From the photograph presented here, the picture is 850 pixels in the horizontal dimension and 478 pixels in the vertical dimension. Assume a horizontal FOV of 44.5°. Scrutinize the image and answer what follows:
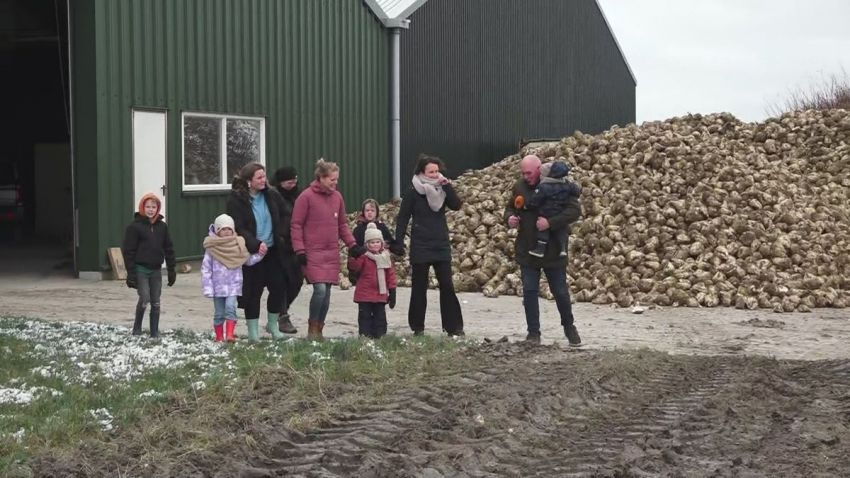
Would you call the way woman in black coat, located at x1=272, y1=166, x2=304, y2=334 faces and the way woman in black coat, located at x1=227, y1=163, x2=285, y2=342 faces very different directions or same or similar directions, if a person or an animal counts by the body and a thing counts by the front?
same or similar directions

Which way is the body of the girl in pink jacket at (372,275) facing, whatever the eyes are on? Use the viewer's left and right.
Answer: facing the viewer

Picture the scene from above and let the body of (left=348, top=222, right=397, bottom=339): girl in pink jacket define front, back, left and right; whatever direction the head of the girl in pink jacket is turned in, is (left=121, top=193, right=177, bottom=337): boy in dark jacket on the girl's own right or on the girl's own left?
on the girl's own right

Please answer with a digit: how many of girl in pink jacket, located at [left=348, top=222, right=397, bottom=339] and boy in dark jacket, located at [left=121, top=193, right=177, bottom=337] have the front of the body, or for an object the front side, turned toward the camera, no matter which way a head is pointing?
2

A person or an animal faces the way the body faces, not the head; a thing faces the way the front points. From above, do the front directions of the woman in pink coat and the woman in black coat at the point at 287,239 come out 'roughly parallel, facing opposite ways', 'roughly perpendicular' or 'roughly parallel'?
roughly parallel

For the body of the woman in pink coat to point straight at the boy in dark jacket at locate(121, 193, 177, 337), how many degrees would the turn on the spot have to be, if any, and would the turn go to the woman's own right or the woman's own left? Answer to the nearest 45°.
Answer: approximately 135° to the woman's own right

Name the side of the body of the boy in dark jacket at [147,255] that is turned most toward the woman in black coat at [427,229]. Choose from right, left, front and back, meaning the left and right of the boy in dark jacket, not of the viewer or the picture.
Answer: left

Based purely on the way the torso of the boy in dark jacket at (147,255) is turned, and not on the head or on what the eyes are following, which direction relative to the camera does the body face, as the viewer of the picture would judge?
toward the camera

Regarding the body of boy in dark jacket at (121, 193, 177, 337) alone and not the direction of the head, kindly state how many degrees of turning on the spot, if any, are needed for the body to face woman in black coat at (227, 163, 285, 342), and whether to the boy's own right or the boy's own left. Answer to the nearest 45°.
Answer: approximately 90° to the boy's own left

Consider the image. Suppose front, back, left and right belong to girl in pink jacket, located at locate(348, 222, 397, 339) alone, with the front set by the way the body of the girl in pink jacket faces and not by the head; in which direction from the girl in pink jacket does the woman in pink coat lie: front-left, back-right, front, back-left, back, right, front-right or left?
right

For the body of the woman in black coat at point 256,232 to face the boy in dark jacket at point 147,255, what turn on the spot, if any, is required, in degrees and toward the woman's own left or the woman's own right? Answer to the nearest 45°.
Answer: approximately 135° to the woman's own right

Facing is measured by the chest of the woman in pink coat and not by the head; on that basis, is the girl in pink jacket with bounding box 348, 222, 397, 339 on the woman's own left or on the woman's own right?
on the woman's own left

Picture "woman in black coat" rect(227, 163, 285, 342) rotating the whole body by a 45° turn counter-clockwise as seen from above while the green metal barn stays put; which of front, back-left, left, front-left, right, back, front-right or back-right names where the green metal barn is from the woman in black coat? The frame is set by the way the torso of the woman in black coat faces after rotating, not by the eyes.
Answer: left
